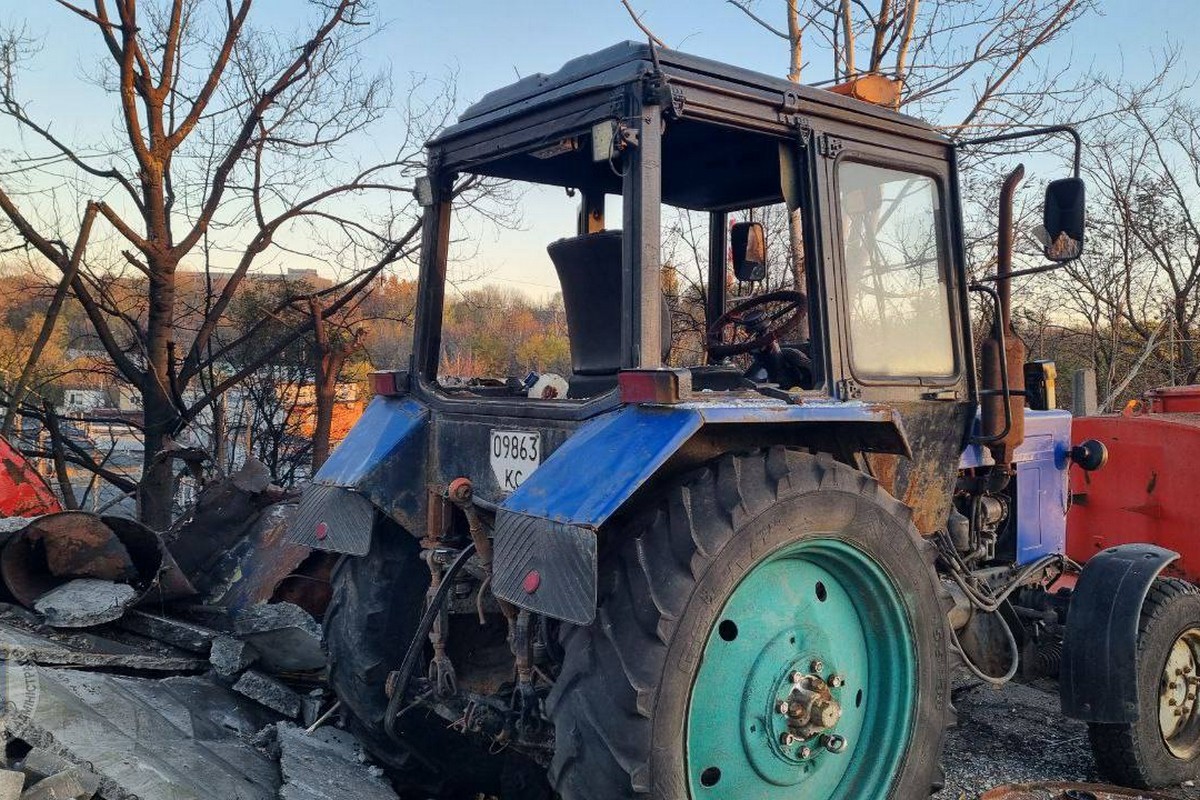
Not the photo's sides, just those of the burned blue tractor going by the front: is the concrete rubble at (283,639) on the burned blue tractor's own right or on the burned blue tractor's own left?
on the burned blue tractor's own left

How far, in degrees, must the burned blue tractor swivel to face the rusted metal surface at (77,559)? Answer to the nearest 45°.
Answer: approximately 135° to its left

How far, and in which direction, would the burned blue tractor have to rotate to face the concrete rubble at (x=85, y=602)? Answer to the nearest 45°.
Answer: approximately 135° to its left

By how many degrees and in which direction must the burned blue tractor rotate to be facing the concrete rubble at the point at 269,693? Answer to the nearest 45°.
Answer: approximately 135° to its left

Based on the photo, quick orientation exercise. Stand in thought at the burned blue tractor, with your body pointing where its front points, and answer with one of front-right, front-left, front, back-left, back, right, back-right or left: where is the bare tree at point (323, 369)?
left

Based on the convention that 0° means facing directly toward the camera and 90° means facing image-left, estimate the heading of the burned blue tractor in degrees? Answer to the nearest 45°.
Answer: approximately 225°
